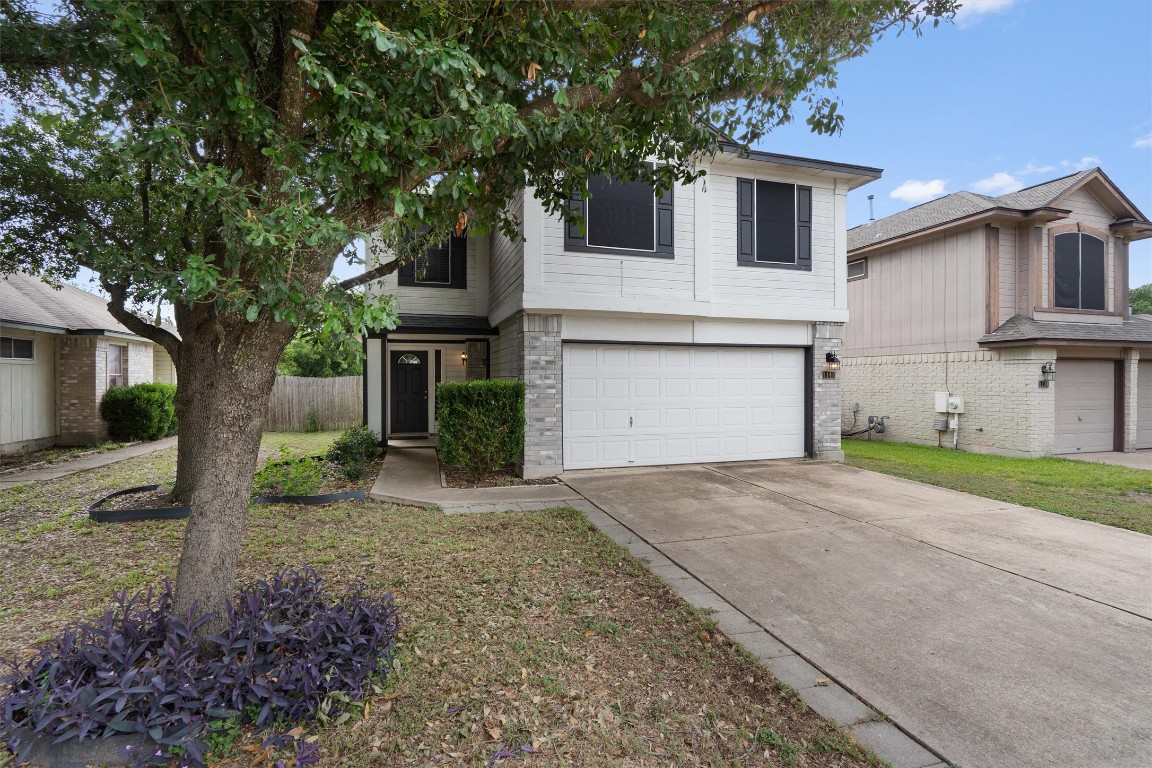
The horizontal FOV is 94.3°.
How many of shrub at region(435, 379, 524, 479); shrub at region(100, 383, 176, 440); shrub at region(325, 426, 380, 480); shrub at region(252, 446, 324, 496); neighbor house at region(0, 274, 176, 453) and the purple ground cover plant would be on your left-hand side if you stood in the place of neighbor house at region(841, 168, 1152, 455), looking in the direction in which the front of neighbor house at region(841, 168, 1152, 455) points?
0

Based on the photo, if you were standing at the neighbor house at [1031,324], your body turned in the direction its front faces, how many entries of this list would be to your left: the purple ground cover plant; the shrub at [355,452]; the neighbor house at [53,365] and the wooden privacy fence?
0

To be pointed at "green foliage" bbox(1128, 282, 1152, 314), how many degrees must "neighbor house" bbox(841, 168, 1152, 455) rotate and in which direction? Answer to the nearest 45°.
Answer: approximately 135° to its left

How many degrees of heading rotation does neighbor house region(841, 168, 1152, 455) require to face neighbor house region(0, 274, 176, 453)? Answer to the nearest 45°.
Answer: approximately 90° to its right

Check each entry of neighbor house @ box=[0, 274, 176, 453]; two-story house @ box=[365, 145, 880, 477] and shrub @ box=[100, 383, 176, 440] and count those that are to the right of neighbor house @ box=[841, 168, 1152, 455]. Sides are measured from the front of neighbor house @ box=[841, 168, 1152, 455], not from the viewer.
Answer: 3

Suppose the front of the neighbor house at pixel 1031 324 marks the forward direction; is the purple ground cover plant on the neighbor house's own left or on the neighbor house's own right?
on the neighbor house's own right

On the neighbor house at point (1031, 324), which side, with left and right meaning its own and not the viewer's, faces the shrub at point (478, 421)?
right

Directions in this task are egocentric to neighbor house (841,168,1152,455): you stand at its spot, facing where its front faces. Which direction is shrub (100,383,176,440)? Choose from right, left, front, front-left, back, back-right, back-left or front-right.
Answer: right

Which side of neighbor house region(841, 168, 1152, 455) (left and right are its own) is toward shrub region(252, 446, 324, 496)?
right

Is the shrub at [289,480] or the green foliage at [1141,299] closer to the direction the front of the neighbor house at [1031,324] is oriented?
the shrub

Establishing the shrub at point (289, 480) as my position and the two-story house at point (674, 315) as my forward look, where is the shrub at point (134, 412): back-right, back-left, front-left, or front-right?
back-left

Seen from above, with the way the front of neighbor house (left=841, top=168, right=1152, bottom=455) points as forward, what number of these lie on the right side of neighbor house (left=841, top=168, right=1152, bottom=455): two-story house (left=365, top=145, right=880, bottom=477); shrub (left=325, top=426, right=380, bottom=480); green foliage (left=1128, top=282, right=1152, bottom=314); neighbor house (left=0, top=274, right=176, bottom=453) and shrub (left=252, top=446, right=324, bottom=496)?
4

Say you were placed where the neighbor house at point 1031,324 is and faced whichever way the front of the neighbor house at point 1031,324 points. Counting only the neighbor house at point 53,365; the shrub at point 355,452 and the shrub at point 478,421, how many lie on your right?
3

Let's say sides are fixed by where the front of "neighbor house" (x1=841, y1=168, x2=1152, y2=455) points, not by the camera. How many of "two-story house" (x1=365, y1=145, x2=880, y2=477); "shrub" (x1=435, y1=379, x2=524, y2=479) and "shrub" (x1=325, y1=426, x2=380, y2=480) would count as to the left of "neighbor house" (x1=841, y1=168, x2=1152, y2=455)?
0

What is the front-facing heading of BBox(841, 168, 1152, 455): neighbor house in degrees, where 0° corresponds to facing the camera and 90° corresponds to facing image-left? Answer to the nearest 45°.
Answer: approximately 315°

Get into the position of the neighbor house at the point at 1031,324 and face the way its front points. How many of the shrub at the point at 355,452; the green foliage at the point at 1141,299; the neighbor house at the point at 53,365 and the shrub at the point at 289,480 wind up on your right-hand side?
3

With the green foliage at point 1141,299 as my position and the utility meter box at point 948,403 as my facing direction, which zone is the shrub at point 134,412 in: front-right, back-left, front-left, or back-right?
front-right

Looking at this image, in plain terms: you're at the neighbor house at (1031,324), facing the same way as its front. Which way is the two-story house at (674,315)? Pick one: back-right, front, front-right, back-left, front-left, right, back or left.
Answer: right

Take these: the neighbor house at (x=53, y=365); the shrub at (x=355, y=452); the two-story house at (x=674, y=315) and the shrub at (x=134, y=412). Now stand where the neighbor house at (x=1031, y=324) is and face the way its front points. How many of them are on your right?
4
